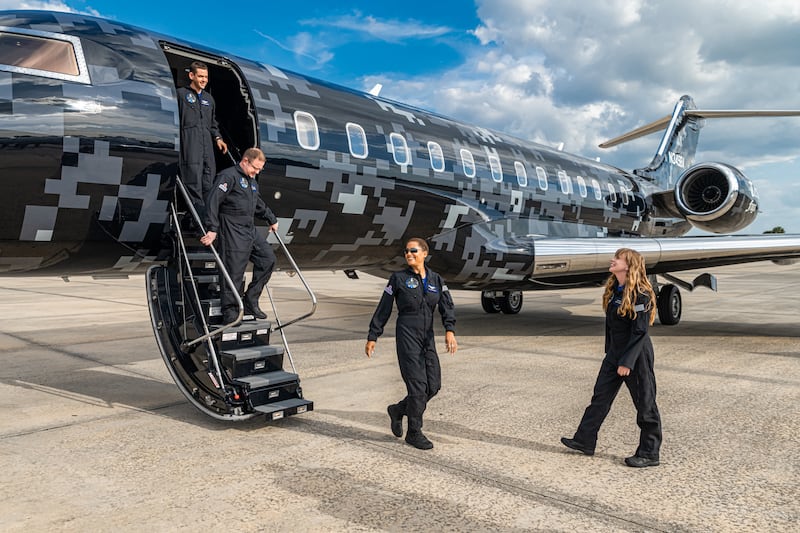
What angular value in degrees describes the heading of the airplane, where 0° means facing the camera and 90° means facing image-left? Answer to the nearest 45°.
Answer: approximately 45°

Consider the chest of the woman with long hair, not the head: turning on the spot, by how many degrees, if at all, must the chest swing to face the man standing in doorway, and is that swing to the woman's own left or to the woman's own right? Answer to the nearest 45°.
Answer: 0° — they already face them

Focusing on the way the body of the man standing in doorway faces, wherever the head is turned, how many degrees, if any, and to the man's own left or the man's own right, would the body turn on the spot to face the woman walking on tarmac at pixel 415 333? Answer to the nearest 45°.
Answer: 0° — they already face them

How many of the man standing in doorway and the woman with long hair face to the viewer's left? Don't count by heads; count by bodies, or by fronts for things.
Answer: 1

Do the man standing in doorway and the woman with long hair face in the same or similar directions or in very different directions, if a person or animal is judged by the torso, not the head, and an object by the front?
very different directions

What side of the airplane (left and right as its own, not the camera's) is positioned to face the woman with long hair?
left

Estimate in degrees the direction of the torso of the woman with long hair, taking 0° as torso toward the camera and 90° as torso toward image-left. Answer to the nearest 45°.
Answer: approximately 90°

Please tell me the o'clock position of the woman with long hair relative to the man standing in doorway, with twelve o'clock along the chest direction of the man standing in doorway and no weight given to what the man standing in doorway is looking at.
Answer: The woman with long hair is roughly at 12 o'clock from the man standing in doorway.
